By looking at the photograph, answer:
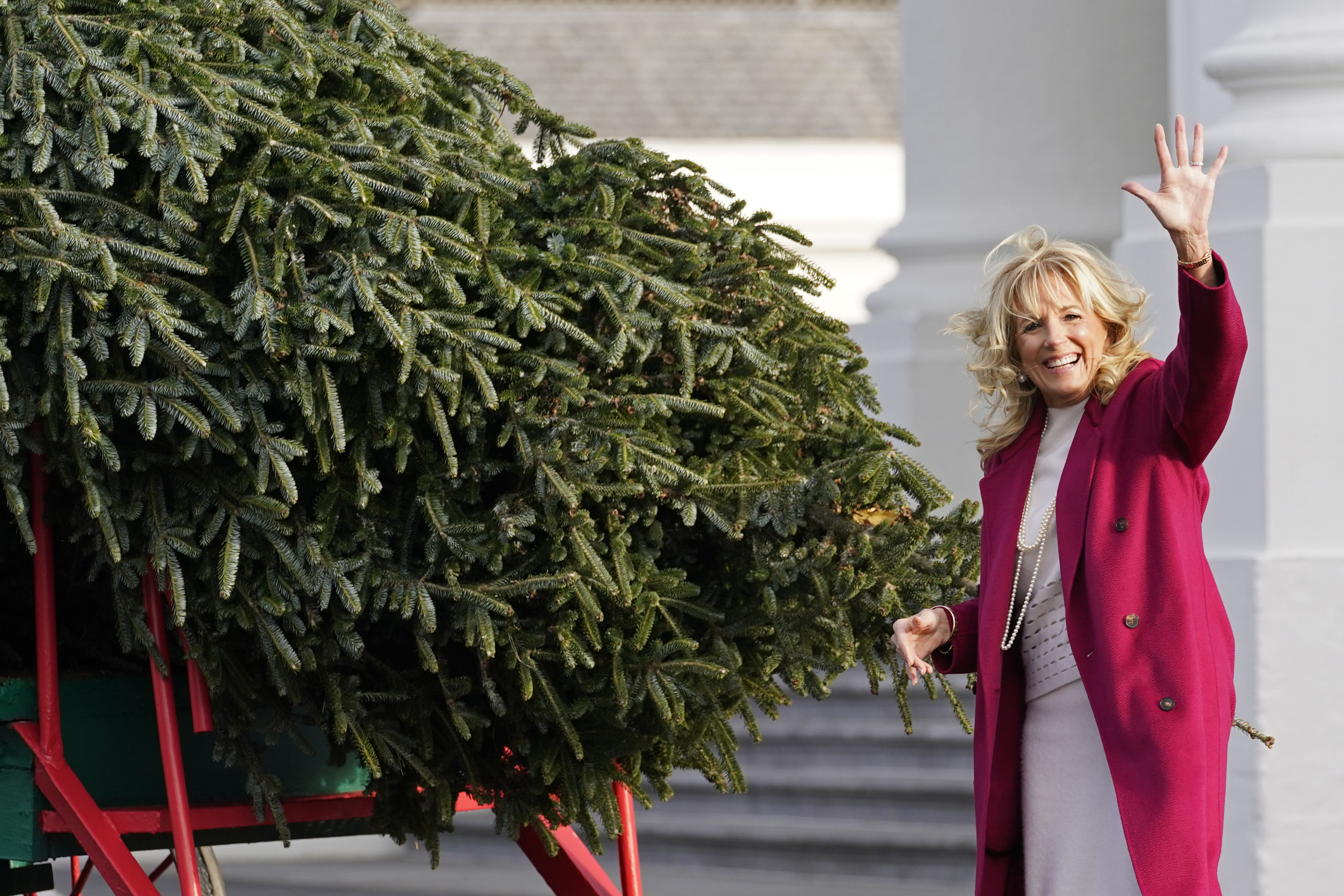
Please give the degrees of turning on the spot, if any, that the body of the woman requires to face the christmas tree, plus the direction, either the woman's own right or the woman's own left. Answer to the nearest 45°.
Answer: approximately 45° to the woman's own right

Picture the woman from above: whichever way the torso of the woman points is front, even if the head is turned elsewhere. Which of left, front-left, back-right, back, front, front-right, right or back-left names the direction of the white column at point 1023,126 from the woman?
back-right

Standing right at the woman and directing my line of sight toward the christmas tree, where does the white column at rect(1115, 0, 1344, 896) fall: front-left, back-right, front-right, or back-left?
back-right

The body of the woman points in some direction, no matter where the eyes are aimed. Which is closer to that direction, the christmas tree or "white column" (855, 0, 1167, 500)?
the christmas tree

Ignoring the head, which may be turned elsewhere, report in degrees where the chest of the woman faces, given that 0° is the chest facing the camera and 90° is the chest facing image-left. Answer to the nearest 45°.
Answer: approximately 45°

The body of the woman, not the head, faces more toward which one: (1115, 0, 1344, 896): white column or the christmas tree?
the christmas tree

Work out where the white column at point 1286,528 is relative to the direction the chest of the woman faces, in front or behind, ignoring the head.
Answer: behind
